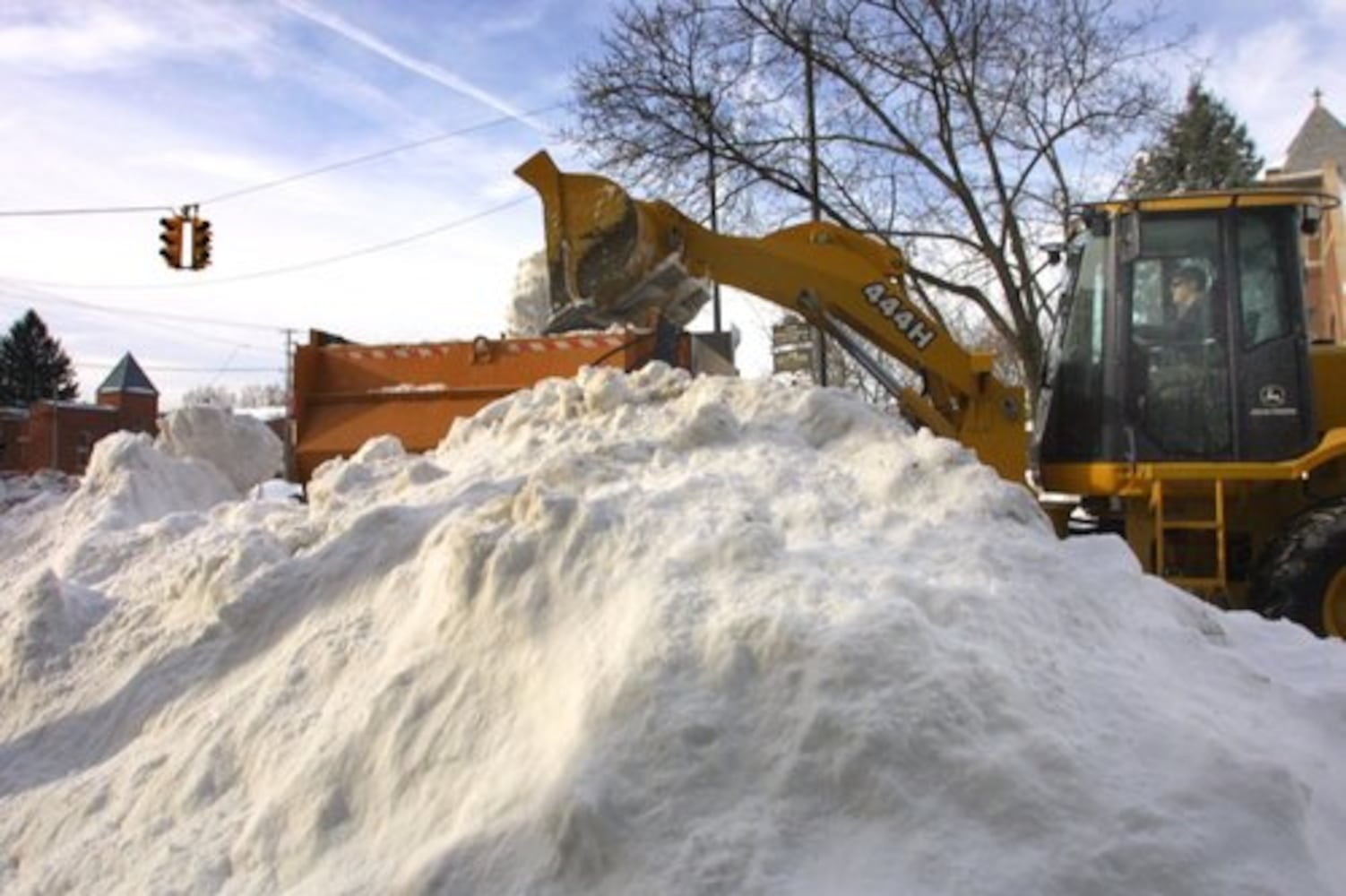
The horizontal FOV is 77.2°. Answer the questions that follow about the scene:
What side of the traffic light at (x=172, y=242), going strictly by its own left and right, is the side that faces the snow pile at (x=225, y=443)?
left

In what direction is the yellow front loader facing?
to the viewer's left

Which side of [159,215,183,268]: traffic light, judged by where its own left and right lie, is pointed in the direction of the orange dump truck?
left

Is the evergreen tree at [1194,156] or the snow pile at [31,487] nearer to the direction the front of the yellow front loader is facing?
the snow pile

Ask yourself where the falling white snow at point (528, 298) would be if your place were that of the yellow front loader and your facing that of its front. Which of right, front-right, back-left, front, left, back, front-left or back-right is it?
front-right

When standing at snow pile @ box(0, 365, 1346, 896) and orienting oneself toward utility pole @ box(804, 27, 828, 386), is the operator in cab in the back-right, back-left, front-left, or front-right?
front-right

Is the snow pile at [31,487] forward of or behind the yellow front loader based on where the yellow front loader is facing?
forward

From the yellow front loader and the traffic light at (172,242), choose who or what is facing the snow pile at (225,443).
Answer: the yellow front loader

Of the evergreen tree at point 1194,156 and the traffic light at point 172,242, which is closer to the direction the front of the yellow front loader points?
the traffic light
